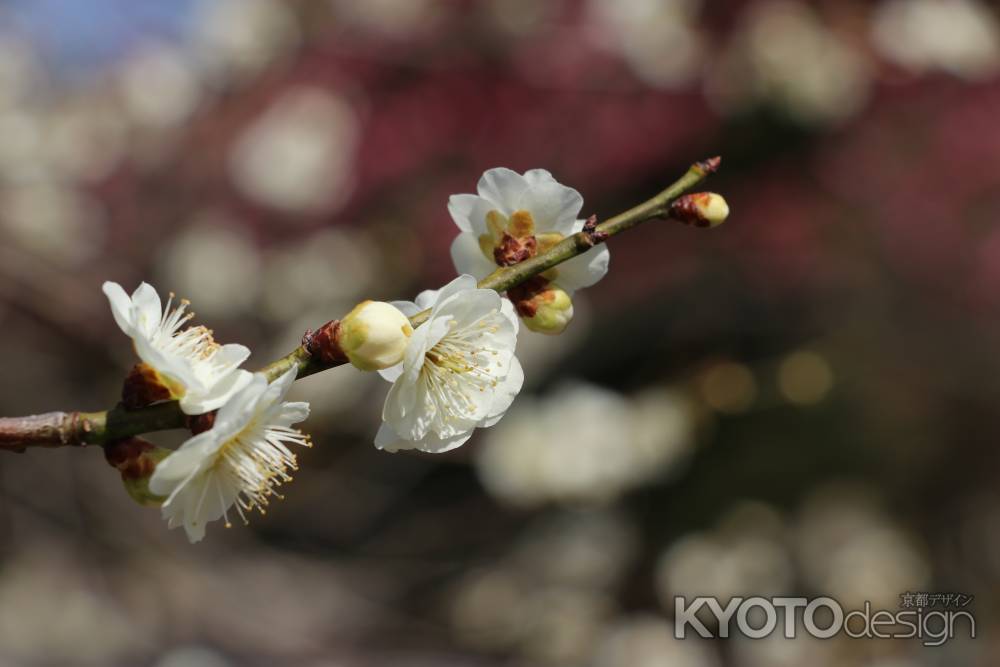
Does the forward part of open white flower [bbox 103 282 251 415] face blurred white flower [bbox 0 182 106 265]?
no

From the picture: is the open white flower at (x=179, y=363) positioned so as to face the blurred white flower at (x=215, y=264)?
no

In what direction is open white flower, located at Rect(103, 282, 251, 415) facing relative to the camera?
to the viewer's right

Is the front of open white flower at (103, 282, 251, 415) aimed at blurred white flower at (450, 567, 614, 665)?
no
